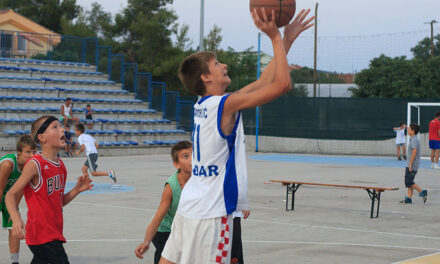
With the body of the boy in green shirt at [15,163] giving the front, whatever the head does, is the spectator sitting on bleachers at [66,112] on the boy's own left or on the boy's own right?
on the boy's own left

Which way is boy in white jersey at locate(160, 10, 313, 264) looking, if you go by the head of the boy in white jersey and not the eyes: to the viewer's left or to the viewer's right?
to the viewer's right

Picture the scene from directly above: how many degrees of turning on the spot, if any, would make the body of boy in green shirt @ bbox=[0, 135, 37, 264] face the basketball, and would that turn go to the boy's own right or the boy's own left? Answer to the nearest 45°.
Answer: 0° — they already face it

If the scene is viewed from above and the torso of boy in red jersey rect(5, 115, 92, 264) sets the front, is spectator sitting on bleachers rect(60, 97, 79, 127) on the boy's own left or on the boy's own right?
on the boy's own left

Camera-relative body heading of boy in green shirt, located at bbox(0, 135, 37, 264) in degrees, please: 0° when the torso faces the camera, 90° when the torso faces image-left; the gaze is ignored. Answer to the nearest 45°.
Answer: approximately 315°

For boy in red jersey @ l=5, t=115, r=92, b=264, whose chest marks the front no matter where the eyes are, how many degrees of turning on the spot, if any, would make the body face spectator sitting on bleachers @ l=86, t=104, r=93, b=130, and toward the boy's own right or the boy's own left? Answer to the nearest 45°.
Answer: approximately 135° to the boy's own left
